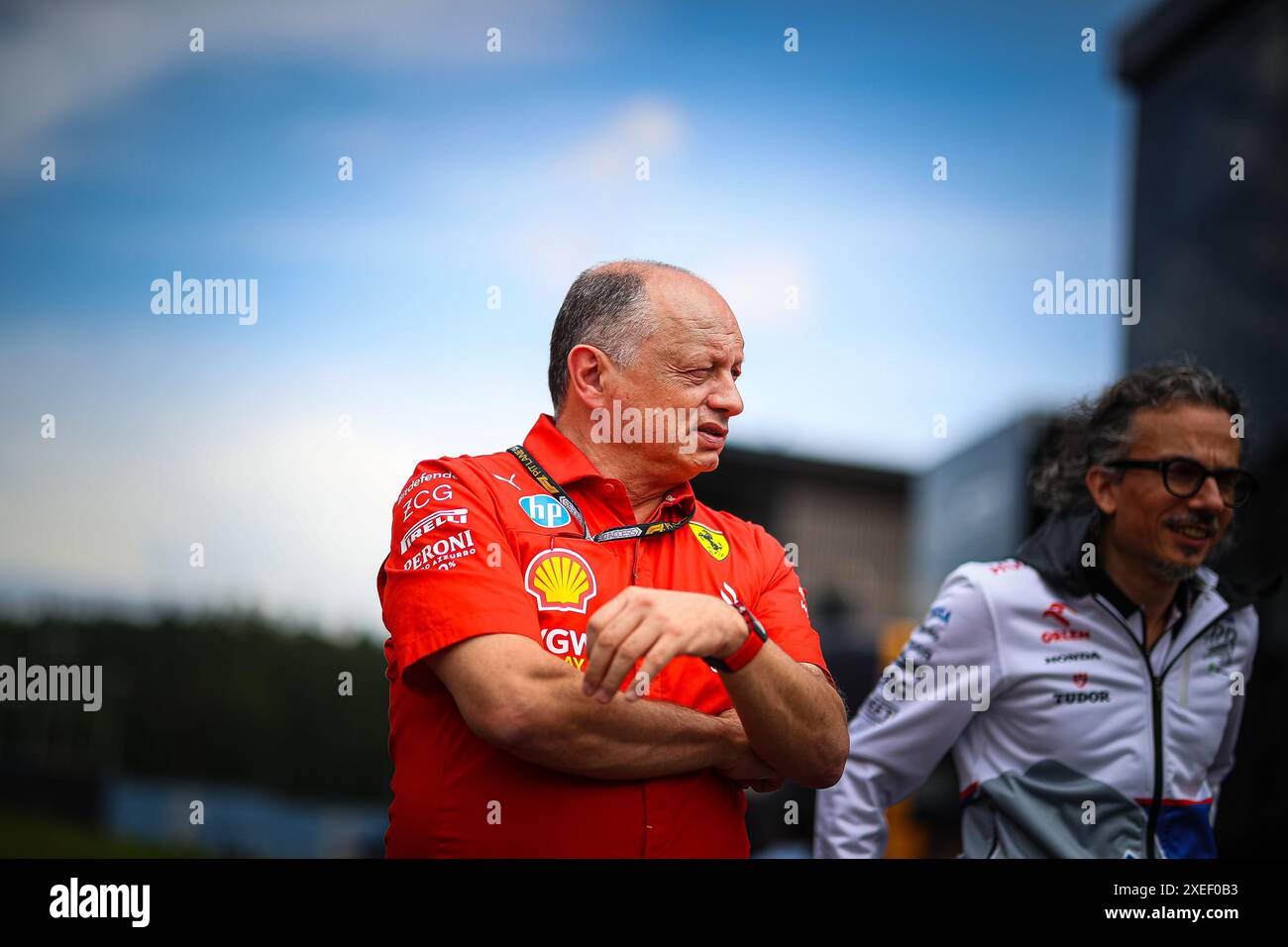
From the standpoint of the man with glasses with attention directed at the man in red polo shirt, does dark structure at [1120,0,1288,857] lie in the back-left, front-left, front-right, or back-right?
back-right

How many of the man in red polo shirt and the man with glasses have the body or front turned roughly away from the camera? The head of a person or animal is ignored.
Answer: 0

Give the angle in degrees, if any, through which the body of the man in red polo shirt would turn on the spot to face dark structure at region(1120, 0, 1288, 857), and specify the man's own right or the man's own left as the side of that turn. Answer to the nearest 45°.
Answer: approximately 90° to the man's own left

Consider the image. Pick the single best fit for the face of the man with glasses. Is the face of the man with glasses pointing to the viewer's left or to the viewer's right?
to the viewer's right

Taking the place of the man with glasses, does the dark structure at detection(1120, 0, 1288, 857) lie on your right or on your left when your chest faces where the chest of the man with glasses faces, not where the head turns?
on your left

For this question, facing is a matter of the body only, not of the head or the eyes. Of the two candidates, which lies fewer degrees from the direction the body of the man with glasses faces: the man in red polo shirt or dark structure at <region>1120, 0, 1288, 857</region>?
the man in red polo shirt

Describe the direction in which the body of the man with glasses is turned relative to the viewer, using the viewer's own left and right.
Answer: facing the viewer and to the right of the viewer
